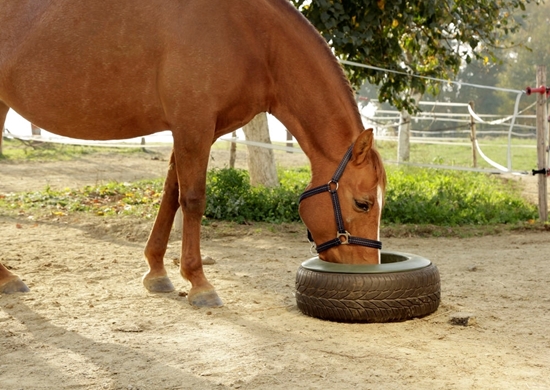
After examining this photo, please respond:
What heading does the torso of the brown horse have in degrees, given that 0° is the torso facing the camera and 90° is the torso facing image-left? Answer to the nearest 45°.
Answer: approximately 270°

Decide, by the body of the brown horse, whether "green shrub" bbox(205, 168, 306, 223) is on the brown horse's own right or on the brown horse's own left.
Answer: on the brown horse's own left

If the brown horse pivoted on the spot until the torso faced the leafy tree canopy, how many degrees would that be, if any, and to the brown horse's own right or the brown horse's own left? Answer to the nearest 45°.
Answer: approximately 45° to the brown horse's own left
